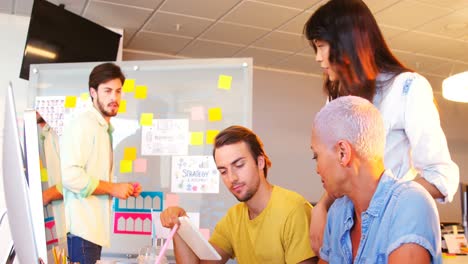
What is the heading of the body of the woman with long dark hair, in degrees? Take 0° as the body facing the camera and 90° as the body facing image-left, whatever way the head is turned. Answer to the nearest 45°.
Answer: approximately 90°

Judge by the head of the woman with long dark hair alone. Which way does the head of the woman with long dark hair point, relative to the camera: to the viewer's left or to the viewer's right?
to the viewer's left

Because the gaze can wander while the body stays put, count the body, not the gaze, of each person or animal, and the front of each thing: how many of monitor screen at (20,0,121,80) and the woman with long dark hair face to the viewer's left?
1

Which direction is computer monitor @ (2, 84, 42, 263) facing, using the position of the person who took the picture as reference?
facing to the right of the viewer

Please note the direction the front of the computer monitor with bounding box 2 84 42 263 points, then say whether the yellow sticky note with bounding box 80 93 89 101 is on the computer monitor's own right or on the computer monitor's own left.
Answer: on the computer monitor's own left

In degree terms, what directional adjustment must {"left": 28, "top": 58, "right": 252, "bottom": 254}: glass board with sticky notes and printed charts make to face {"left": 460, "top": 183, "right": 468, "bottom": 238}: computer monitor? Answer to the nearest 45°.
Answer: approximately 90° to its left

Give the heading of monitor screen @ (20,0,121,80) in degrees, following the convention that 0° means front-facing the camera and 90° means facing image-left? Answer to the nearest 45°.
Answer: approximately 315°

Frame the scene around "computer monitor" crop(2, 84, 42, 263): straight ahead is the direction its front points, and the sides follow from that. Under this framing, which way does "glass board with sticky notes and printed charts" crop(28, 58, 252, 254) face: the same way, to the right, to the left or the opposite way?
to the right
